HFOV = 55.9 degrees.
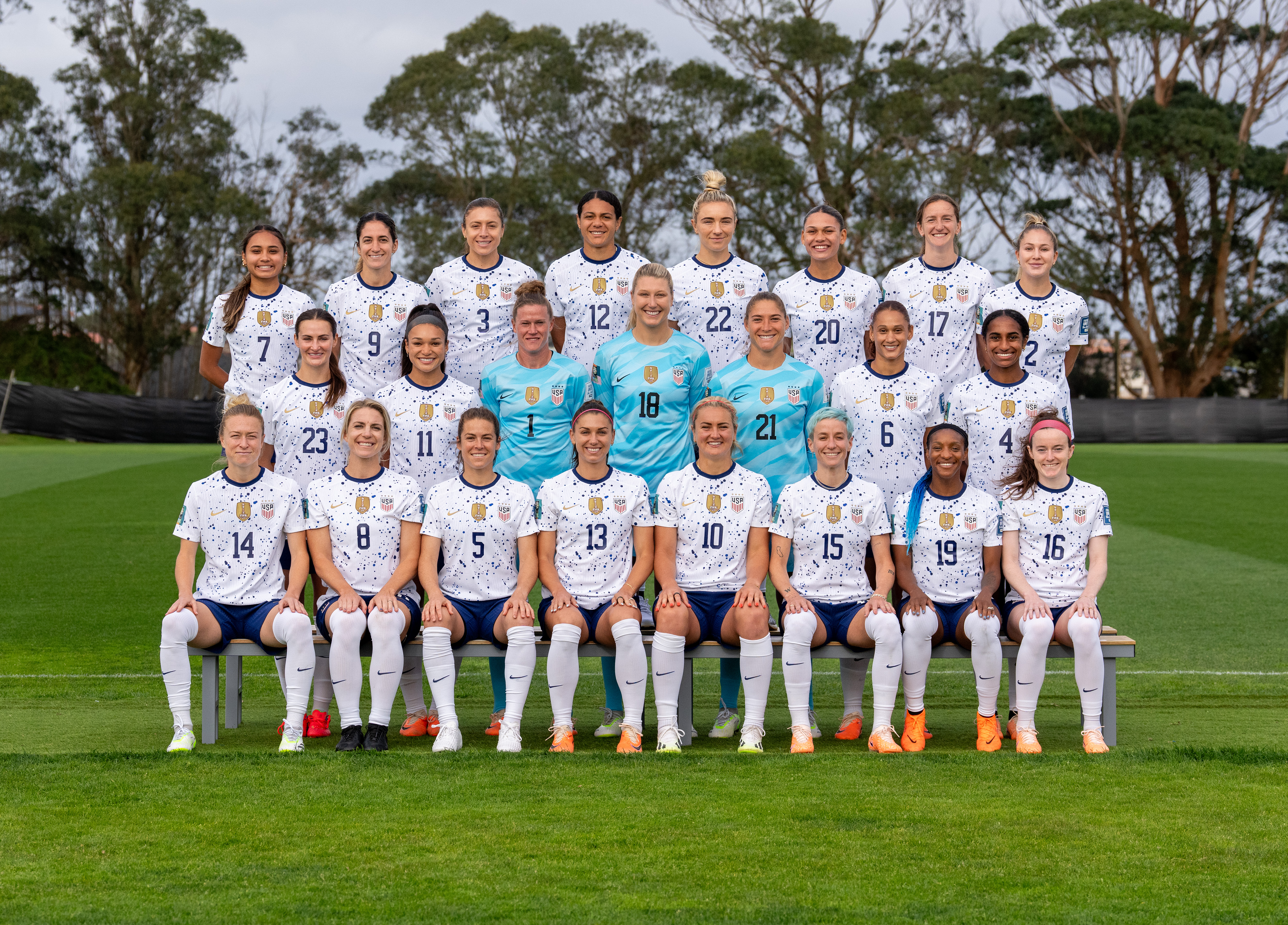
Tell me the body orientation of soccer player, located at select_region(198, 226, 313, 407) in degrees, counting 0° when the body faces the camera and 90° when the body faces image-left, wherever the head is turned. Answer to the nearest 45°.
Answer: approximately 0°

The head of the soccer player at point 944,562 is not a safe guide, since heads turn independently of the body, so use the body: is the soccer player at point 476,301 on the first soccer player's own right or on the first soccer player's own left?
on the first soccer player's own right

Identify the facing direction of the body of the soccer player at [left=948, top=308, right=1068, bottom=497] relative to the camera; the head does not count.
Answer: toward the camera

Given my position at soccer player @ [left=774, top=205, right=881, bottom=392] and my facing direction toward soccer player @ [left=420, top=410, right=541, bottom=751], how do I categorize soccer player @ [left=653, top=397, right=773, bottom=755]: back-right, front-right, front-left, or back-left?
front-left

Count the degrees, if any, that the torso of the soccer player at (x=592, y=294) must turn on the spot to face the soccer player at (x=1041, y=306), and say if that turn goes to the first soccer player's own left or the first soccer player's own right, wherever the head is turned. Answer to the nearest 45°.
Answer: approximately 90° to the first soccer player's own left

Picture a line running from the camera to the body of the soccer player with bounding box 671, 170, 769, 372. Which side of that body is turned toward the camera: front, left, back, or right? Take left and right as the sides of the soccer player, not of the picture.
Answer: front

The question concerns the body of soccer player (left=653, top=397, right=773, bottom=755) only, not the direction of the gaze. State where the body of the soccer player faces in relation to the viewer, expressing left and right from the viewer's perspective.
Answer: facing the viewer

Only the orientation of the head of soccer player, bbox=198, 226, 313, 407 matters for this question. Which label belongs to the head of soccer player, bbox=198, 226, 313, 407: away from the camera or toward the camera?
toward the camera

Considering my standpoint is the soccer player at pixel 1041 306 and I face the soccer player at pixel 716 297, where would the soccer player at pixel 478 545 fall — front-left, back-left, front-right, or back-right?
front-left

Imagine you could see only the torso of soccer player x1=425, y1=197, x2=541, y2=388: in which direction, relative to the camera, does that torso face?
toward the camera

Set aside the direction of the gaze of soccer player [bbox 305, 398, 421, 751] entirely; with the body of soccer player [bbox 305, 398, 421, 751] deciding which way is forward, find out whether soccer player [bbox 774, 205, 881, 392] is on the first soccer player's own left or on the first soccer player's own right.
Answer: on the first soccer player's own left

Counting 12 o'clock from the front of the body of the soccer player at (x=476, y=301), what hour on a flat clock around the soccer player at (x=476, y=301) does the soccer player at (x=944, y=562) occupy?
the soccer player at (x=944, y=562) is roughly at 10 o'clock from the soccer player at (x=476, y=301).

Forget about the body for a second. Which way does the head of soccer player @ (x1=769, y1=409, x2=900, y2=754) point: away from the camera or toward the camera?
toward the camera

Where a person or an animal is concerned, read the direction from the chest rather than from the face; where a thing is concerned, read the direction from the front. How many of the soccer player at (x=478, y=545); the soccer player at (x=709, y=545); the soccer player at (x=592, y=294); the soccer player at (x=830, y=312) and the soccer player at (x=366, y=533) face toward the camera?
5

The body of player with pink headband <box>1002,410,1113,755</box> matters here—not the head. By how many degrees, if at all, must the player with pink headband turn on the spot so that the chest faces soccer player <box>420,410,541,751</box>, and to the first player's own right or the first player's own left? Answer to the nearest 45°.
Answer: approximately 90° to the first player's own right

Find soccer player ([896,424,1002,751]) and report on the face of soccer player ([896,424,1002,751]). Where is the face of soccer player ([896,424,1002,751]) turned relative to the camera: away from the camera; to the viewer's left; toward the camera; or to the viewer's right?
toward the camera

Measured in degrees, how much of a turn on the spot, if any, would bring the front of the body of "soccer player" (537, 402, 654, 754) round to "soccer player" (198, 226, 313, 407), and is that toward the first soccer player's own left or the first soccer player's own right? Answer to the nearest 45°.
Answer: approximately 135° to the first soccer player's own right
